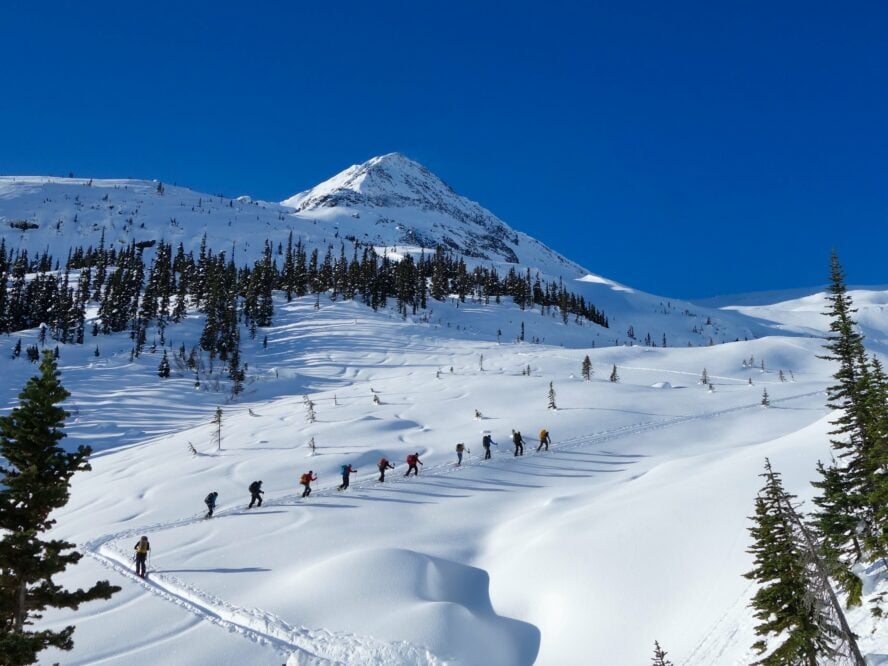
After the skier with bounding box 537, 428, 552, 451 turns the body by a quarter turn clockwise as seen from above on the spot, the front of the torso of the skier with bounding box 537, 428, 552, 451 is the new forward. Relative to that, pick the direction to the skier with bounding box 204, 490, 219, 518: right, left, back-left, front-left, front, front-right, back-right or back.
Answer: right

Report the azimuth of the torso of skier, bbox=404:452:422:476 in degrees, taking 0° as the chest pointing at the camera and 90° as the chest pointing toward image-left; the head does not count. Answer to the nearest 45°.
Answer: approximately 225°

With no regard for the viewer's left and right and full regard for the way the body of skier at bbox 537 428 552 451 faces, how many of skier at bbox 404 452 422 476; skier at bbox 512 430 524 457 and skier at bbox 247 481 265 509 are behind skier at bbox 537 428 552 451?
3

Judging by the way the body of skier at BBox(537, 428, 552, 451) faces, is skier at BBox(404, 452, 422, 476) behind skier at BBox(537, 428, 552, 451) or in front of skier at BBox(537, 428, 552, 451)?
behind

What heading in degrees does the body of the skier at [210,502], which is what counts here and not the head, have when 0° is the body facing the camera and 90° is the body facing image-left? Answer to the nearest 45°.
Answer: approximately 270°

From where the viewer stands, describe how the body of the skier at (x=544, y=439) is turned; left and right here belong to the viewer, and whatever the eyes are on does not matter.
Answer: facing away from the viewer and to the right of the viewer

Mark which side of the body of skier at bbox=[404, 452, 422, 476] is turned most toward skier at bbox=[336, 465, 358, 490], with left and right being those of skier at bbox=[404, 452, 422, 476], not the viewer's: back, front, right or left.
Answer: back

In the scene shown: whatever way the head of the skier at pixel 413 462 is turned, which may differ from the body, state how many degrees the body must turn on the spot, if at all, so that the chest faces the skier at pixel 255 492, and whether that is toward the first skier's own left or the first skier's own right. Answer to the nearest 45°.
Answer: approximately 180°

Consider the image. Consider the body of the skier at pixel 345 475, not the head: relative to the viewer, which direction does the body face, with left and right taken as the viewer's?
facing away from the viewer and to the right of the viewer

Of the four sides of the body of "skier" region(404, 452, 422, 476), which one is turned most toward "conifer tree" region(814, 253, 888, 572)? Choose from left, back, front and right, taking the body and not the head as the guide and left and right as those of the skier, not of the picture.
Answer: right
